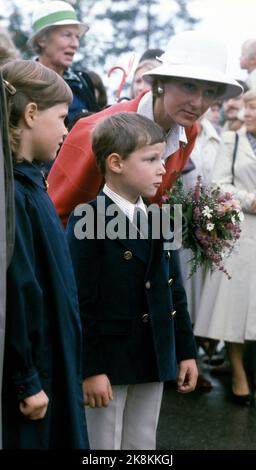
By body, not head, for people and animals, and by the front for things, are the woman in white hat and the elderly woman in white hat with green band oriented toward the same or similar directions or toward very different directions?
same or similar directions

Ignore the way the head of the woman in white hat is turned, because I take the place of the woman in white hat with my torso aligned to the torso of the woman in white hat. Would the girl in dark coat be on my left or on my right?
on my right

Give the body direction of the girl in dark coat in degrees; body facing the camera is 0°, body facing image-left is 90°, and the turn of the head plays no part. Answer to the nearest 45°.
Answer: approximately 270°

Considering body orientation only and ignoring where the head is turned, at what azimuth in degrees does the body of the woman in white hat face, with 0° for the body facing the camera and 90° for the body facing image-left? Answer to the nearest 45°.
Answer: approximately 315°

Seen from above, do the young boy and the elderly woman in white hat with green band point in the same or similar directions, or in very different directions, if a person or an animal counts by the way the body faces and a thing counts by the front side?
same or similar directions

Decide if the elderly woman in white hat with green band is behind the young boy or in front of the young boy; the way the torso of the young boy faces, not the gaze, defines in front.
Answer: behind

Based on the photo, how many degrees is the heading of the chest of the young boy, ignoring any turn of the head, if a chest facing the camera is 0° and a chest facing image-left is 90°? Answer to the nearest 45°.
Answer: approximately 315°

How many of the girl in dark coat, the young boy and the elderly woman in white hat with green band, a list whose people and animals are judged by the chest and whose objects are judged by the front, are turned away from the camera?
0

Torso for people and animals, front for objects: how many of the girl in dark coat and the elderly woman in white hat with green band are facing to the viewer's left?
0

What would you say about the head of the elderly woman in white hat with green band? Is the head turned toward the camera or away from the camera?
toward the camera

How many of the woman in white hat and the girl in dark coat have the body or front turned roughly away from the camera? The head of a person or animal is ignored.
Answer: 0

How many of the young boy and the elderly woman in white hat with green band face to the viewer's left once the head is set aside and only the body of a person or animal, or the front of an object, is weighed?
0

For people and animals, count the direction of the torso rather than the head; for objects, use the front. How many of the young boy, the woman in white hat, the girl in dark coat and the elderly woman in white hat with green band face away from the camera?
0

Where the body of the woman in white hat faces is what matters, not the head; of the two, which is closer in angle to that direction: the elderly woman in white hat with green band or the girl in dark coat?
the girl in dark coat

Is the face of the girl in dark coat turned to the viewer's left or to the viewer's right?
to the viewer's right
